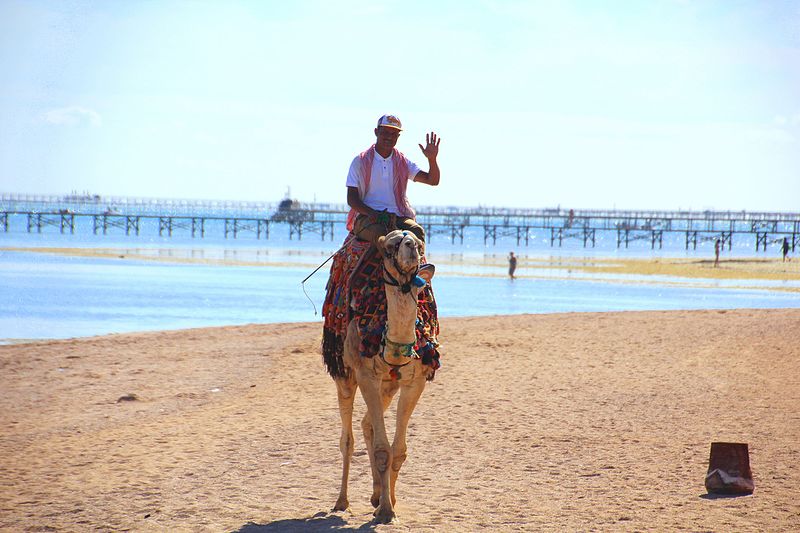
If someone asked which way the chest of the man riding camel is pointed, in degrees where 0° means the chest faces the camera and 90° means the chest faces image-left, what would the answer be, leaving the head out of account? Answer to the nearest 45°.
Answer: approximately 0°
